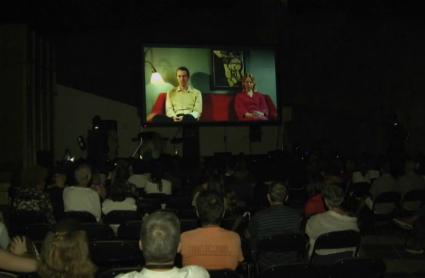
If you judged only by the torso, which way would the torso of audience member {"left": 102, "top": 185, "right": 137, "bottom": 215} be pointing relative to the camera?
away from the camera

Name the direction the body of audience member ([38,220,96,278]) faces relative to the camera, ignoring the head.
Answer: away from the camera

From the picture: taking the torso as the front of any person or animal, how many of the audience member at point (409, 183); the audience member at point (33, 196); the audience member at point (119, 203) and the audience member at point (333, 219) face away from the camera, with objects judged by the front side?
4

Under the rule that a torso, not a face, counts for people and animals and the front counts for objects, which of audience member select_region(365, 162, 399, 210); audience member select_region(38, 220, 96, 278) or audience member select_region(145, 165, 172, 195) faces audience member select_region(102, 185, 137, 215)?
audience member select_region(38, 220, 96, 278)

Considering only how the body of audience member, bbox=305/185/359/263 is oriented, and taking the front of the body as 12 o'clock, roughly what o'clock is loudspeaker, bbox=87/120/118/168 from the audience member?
The loudspeaker is roughly at 11 o'clock from the audience member.

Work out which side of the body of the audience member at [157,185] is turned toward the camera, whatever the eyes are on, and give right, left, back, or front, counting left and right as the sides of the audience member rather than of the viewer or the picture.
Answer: back

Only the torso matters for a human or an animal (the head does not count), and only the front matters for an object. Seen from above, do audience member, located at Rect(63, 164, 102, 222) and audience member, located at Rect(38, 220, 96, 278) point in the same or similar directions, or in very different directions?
same or similar directions

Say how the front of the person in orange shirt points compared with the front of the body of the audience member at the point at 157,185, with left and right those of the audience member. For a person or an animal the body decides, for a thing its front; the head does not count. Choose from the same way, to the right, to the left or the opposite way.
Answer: the same way

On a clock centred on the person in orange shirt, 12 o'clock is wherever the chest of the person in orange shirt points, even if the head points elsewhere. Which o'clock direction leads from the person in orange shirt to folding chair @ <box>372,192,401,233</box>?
The folding chair is roughly at 1 o'clock from the person in orange shirt.

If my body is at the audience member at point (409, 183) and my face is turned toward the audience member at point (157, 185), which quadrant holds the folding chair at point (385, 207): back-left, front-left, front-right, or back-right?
front-left

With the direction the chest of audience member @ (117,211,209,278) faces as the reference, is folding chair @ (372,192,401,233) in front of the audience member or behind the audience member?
in front

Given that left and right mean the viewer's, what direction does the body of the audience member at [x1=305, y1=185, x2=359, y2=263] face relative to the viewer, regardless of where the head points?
facing away from the viewer

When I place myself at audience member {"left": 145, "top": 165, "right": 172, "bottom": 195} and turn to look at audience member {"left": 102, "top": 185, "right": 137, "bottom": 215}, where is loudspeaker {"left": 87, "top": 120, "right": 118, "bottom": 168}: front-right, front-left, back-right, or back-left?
back-right

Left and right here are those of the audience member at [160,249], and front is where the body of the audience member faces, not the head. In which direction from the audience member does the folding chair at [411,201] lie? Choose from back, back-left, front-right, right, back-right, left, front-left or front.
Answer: front-right

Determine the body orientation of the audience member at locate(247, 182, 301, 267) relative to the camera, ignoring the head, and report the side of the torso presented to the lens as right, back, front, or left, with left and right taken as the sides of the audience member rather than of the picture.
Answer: back

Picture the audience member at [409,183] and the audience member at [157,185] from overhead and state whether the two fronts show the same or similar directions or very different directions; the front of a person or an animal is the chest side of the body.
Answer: same or similar directions

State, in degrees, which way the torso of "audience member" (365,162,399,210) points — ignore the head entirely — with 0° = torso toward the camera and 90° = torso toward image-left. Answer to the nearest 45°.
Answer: approximately 180°

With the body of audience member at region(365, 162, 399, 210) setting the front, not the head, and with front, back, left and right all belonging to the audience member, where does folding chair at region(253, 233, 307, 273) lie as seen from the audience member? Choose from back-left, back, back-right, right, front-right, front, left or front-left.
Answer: back
